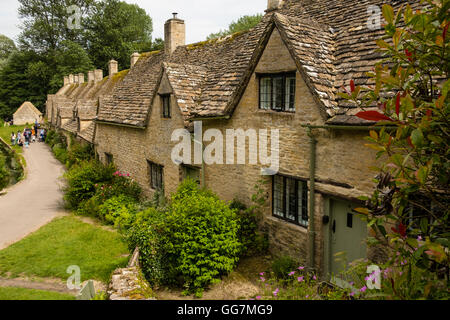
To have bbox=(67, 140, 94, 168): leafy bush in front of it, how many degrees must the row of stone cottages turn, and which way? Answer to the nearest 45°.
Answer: approximately 90° to its right

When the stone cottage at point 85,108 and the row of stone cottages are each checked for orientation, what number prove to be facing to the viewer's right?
0

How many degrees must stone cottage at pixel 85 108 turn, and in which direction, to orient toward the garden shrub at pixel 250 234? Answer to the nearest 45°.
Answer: approximately 45° to its left

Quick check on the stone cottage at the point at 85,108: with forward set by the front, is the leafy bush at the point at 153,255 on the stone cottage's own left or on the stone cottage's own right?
on the stone cottage's own left

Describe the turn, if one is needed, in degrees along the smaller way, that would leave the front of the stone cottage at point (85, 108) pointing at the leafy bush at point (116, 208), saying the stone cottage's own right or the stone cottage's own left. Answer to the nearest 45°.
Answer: approximately 45° to the stone cottage's own left

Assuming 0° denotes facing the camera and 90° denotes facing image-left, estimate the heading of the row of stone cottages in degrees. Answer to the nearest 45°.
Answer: approximately 45°

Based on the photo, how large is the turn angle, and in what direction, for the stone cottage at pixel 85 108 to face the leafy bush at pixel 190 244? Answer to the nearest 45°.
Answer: approximately 45° to its left

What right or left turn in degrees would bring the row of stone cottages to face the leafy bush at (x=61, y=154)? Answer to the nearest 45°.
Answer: approximately 90° to its right
